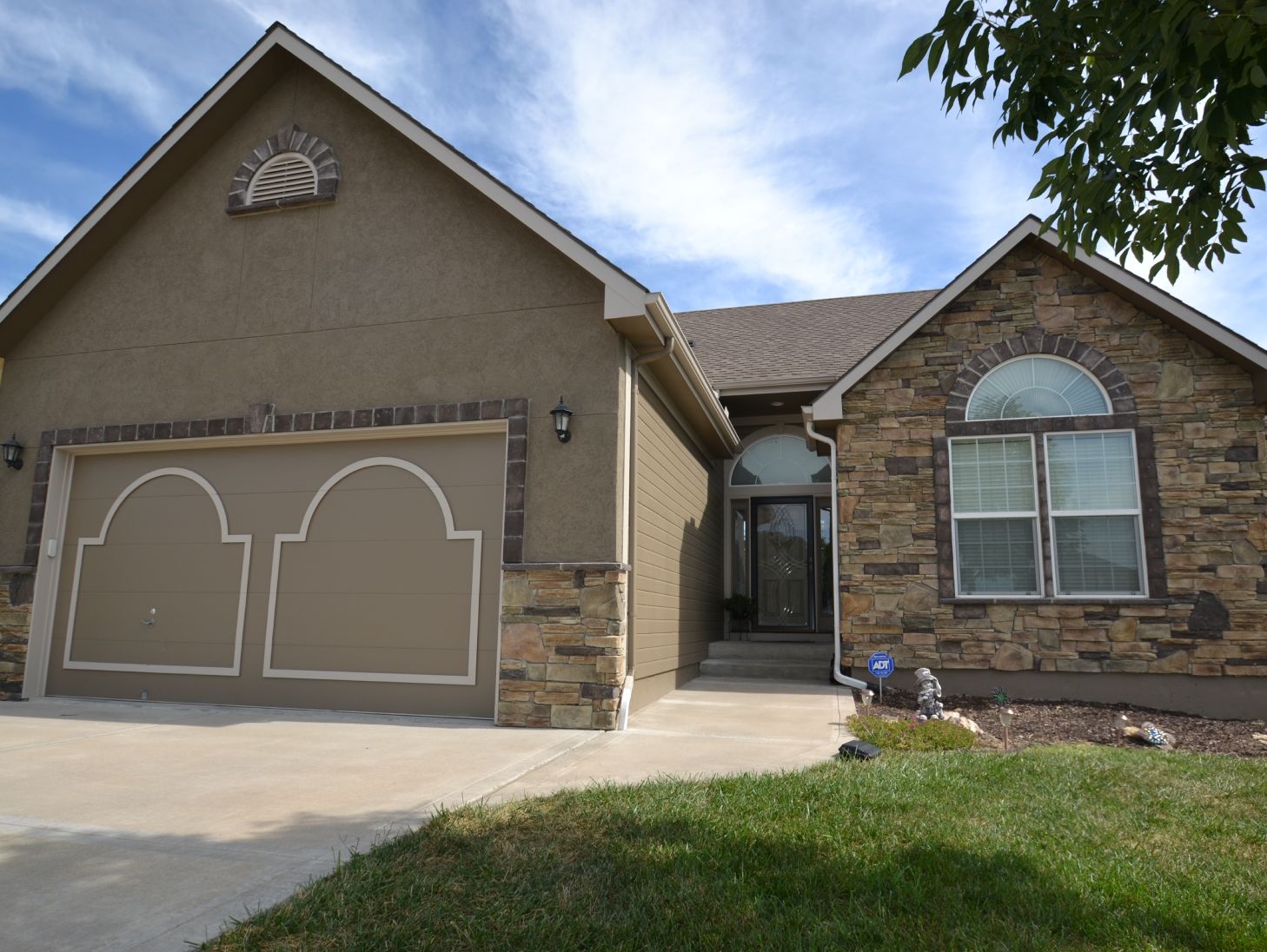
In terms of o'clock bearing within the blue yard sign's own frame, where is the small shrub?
The small shrub is roughly at 12 o'clock from the blue yard sign.

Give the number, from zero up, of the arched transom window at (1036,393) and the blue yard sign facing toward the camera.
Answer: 2

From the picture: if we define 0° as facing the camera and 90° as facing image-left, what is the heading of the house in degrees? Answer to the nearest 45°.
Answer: approximately 0°

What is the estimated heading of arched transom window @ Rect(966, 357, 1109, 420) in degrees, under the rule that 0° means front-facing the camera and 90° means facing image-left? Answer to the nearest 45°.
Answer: approximately 0°
